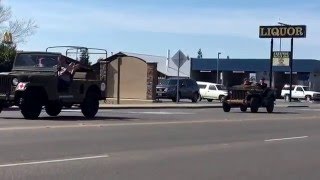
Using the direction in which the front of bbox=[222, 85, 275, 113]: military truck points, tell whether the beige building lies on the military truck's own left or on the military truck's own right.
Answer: on the military truck's own right

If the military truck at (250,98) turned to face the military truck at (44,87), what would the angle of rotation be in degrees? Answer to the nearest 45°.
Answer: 0° — it already faces it

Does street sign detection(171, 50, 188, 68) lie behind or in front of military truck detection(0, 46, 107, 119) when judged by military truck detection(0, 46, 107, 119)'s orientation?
behind

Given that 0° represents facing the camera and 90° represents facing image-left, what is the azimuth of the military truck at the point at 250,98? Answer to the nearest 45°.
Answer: approximately 45°

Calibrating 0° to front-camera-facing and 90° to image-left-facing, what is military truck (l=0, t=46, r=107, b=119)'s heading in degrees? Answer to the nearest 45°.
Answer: approximately 45°
